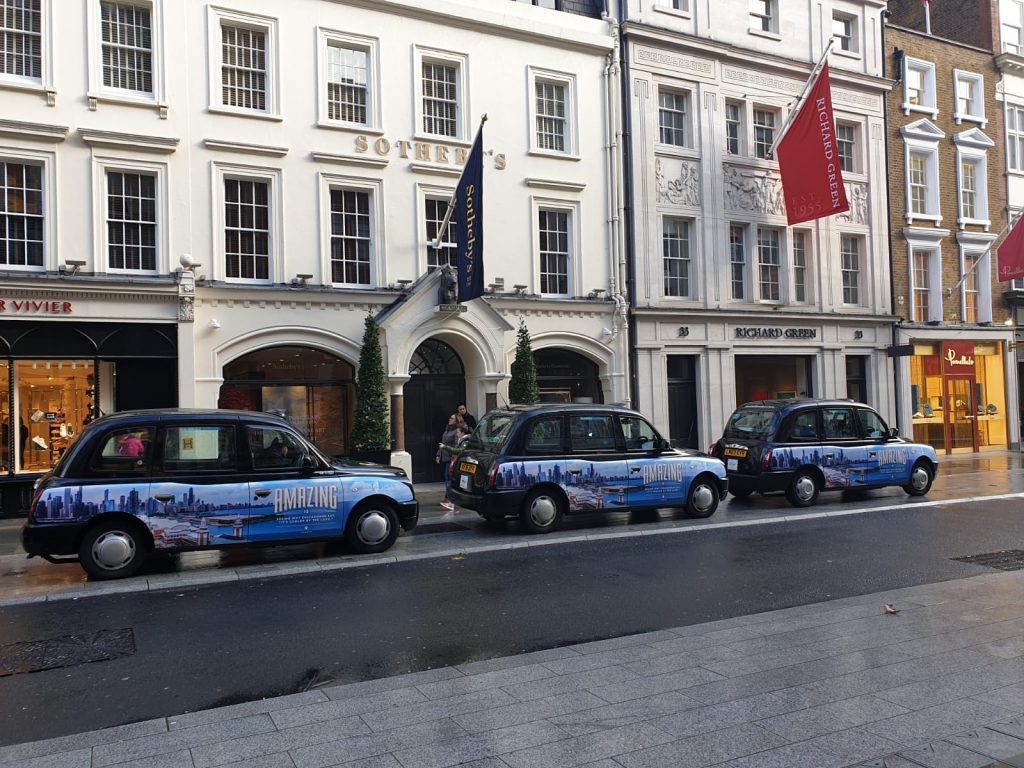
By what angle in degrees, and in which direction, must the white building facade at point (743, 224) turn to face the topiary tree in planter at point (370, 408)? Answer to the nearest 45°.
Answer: approximately 90° to its right

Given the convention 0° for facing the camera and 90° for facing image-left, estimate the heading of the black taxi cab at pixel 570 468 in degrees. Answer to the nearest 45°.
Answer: approximately 225°

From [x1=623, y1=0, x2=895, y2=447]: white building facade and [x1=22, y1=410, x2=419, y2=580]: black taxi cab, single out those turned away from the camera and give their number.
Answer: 0

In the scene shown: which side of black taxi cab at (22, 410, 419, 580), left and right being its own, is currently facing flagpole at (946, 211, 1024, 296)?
front

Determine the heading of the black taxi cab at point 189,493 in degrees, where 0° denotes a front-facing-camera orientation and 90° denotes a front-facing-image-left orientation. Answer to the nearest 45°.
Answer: approximately 270°

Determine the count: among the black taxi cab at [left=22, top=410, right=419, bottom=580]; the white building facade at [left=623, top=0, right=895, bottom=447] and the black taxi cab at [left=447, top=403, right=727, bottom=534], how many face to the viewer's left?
0

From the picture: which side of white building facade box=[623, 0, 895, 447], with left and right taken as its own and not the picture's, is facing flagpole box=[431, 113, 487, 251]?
right

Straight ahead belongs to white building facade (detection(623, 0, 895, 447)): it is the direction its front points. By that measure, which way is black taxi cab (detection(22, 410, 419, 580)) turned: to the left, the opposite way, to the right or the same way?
to the left

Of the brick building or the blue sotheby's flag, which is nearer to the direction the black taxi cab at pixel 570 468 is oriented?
the brick building

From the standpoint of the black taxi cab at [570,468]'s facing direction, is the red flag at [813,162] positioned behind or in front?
in front

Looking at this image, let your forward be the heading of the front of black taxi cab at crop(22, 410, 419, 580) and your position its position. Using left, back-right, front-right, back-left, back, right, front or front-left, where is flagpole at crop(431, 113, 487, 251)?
front-left

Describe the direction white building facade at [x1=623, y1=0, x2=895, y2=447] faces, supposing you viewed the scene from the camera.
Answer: facing the viewer and to the right of the viewer

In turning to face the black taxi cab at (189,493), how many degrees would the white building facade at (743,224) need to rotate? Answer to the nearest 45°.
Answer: approximately 45° to its right

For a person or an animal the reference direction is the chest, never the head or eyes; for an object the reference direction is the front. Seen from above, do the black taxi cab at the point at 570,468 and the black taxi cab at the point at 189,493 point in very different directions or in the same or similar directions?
same or similar directions

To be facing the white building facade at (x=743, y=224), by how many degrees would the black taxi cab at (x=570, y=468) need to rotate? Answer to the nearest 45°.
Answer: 0° — it already faces it

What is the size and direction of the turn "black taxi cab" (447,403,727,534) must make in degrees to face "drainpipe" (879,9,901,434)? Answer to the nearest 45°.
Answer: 0° — it already faces it

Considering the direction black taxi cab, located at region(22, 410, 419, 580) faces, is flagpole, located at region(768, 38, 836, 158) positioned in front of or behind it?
in front

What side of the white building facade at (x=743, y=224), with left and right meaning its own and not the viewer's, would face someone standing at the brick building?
left

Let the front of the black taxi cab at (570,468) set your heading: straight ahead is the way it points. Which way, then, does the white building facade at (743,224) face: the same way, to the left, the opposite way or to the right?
to the right
